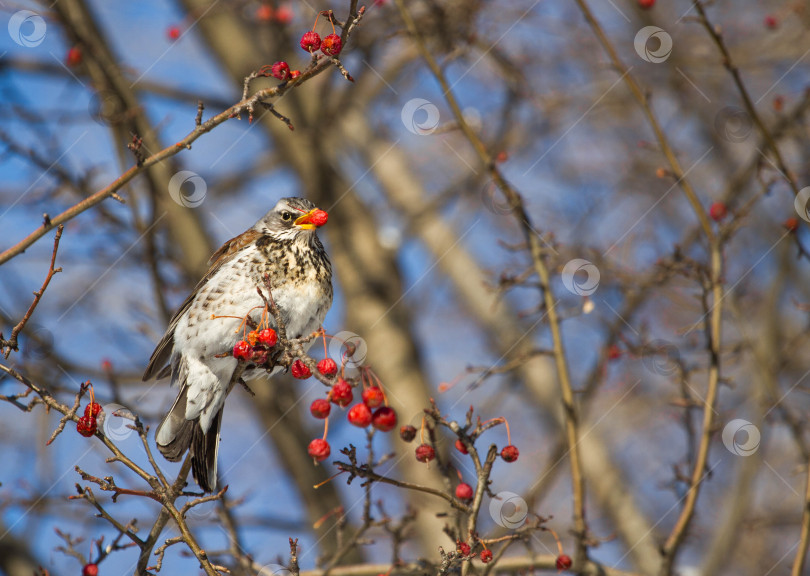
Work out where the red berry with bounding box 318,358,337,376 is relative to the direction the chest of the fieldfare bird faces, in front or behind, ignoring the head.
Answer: in front

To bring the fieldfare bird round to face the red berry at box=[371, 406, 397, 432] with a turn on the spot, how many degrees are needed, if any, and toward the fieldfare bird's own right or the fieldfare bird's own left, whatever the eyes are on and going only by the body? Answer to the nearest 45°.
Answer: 0° — it already faces it

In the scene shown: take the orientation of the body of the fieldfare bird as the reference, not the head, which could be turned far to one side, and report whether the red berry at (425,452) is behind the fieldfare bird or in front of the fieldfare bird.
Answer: in front
